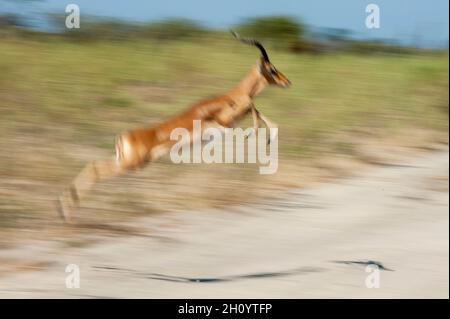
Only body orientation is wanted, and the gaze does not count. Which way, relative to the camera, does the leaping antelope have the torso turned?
to the viewer's right
